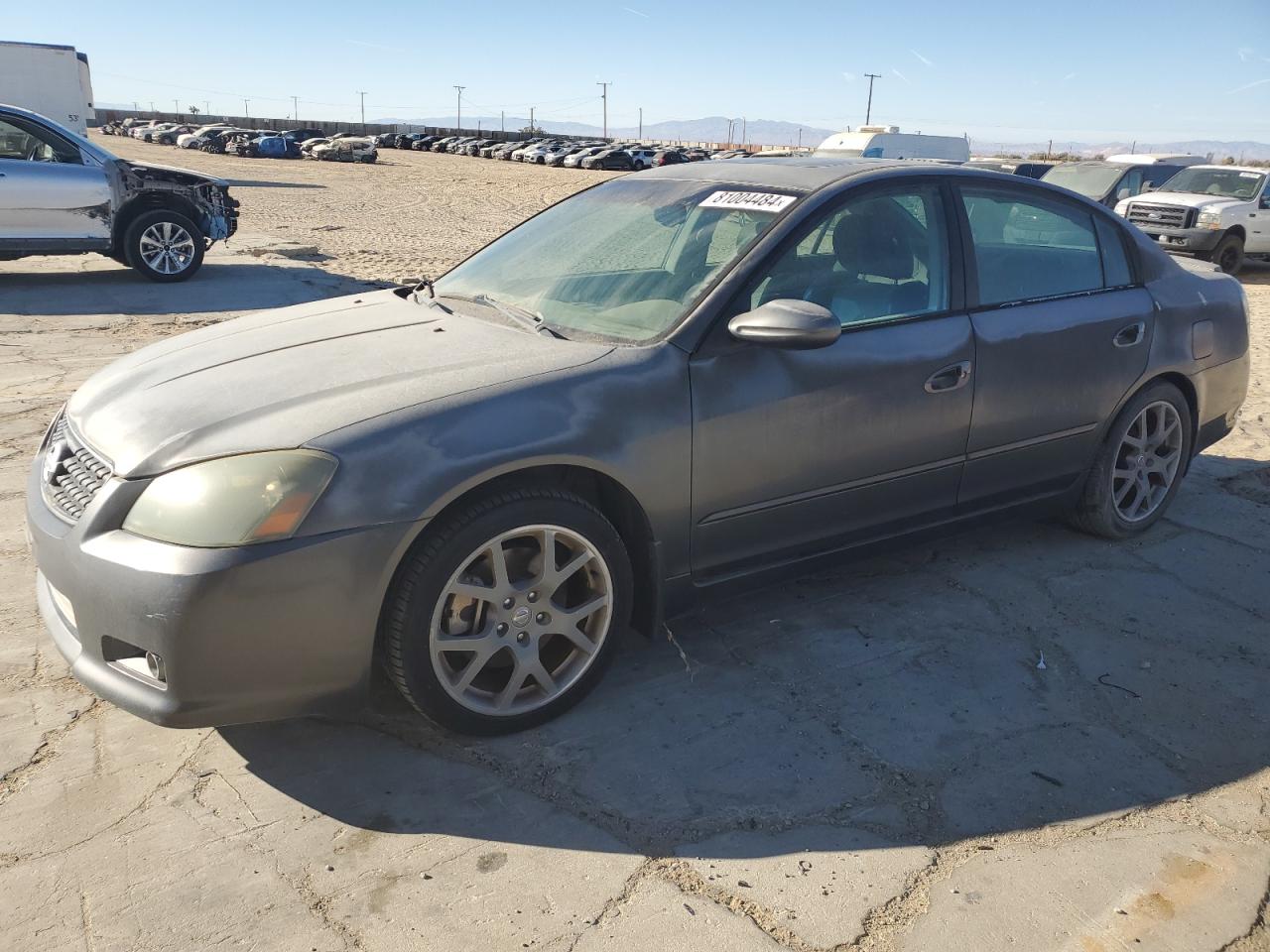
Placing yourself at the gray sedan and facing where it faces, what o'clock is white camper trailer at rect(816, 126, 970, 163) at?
The white camper trailer is roughly at 5 o'clock from the gray sedan.

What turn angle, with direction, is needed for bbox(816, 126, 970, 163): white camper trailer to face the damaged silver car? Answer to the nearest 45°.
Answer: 0° — it already faces it

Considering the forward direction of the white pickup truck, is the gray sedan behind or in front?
in front

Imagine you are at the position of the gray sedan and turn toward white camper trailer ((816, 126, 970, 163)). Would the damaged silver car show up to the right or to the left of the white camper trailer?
left

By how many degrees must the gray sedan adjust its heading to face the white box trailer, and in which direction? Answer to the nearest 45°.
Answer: approximately 90° to its right

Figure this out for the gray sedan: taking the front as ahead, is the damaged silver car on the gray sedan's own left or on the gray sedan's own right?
on the gray sedan's own right

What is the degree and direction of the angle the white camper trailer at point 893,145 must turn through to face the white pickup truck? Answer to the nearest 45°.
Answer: approximately 90° to its left

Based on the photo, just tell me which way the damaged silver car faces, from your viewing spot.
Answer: facing to the right of the viewer

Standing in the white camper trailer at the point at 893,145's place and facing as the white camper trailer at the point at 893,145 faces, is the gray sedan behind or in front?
in front

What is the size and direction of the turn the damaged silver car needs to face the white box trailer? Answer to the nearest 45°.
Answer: approximately 90° to its left
